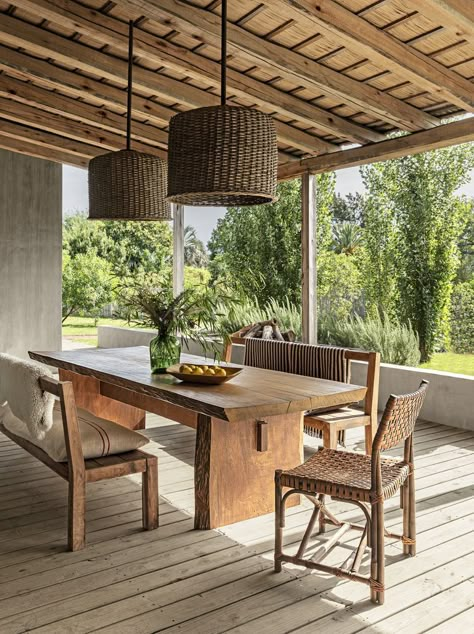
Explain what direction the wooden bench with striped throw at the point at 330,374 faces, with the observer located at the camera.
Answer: facing the viewer and to the left of the viewer

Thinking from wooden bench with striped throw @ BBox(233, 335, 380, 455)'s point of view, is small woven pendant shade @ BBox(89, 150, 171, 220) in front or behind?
in front

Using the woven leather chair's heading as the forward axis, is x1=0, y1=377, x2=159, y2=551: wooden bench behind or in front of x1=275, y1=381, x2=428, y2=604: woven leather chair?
in front

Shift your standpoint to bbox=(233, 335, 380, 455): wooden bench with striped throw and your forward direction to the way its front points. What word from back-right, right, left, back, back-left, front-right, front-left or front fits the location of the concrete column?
right

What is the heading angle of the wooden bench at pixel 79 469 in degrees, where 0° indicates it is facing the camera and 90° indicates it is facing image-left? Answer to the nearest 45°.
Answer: approximately 225°

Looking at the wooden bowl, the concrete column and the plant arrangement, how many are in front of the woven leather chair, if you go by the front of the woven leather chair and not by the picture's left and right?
3

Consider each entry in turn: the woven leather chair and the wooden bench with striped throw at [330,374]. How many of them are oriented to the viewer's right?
0

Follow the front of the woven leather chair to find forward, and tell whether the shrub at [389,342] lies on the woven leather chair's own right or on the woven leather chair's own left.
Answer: on the woven leather chair's own right

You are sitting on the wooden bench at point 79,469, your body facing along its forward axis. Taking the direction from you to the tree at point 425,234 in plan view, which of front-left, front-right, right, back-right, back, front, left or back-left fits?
front

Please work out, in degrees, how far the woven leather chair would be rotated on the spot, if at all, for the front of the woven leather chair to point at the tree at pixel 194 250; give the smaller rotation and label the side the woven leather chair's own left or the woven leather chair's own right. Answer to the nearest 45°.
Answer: approximately 45° to the woven leather chair's own right

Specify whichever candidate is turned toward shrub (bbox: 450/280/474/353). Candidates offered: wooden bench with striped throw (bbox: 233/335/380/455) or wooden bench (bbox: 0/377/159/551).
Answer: the wooden bench (bbox: 0/377/159/551)

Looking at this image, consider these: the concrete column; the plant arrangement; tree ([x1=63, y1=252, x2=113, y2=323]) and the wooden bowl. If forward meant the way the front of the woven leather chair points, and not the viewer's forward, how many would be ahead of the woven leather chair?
4

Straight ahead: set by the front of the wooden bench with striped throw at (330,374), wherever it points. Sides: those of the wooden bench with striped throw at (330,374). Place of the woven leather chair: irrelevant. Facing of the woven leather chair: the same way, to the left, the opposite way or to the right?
to the right

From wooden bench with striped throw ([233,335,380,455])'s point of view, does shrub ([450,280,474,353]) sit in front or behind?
behind

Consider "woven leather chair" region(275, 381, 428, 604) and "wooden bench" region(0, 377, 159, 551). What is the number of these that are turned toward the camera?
0

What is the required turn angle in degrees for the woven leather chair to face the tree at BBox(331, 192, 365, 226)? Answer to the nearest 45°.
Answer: approximately 45° to its right

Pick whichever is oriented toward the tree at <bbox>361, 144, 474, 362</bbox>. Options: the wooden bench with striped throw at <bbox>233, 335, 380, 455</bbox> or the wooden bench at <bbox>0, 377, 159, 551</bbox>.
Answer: the wooden bench at <bbox>0, 377, 159, 551</bbox>

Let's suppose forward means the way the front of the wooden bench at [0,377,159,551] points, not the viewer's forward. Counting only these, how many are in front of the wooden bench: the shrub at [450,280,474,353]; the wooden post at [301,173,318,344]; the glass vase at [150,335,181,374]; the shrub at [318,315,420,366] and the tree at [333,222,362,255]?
5
